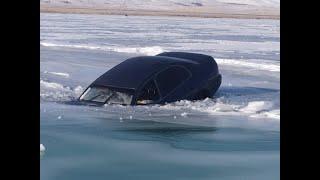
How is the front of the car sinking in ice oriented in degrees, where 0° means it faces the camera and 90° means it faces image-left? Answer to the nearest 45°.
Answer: approximately 45°
